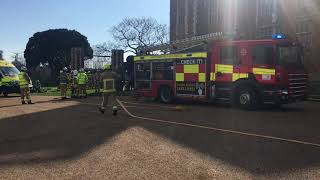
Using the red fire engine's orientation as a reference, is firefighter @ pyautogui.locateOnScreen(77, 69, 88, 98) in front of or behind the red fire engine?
behind

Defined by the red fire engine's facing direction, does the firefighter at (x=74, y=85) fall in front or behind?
behind

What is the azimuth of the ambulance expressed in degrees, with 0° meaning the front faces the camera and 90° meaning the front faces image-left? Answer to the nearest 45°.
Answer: approximately 315°

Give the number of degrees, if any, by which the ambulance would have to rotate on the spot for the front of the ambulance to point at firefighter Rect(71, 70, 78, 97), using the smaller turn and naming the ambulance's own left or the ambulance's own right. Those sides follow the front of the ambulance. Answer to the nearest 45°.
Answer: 0° — it already faces them

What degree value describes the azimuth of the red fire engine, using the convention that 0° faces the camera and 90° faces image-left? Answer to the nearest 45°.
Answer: approximately 315°
